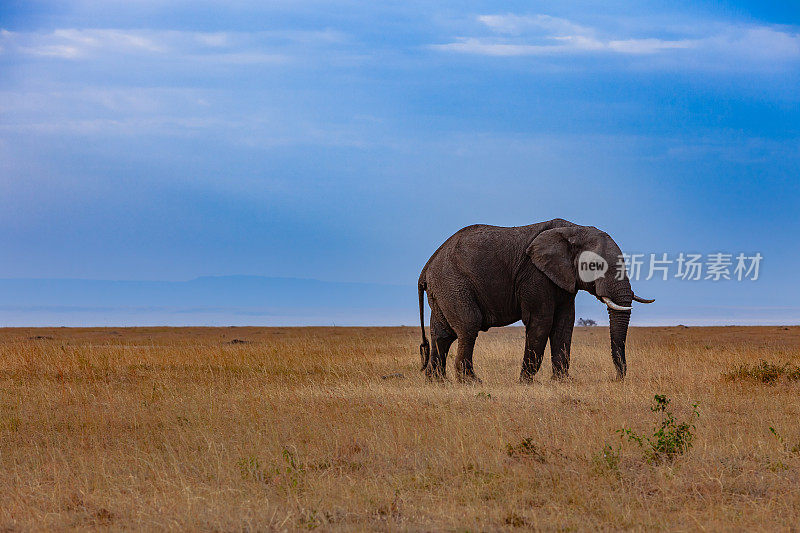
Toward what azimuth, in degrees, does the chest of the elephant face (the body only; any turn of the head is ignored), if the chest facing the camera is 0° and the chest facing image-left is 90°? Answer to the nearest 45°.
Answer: approximately 270°
